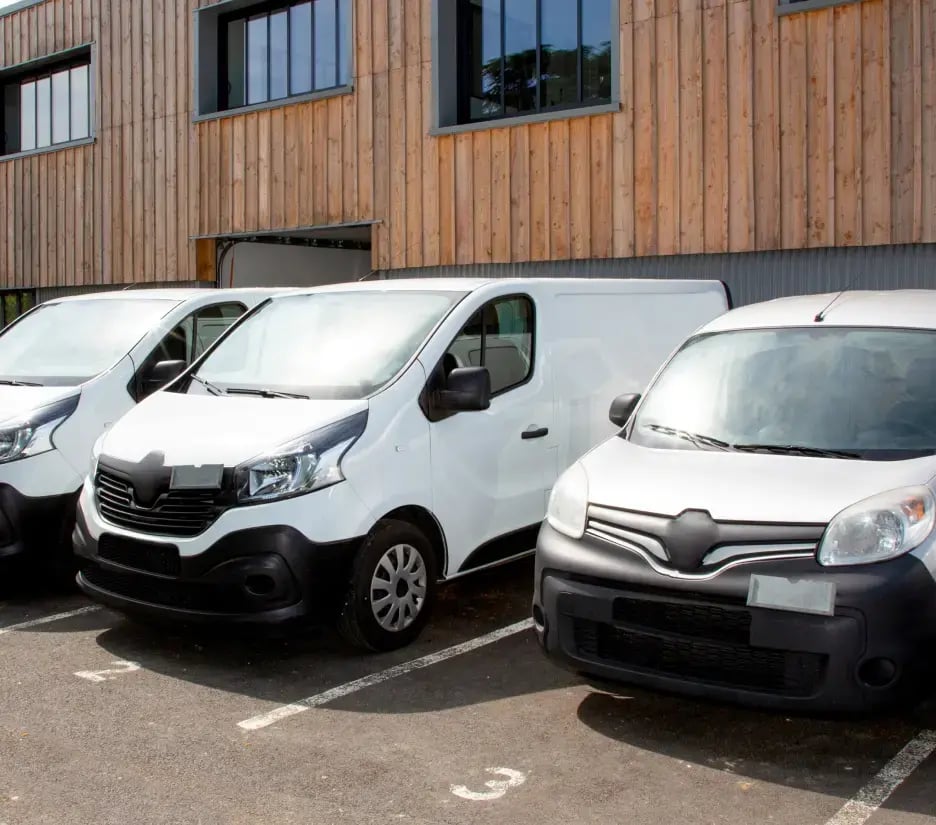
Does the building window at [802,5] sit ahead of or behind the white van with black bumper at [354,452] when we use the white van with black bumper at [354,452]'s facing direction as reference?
behind

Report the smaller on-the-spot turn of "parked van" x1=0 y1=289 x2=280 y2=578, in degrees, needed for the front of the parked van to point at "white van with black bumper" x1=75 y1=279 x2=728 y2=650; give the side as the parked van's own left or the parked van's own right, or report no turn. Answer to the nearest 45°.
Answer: approximately 90° to the parked van's own left

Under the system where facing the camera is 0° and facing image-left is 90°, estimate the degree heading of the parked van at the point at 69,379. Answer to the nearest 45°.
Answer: approximately 45°

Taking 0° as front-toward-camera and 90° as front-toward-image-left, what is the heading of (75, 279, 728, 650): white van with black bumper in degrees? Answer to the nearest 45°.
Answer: approximately 45°

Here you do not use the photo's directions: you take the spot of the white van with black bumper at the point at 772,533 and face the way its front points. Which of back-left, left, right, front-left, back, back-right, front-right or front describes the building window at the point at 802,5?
back-right

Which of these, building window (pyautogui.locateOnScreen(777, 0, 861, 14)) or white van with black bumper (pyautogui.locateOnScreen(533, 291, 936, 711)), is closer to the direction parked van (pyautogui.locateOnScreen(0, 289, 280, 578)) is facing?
the white van with black bumper

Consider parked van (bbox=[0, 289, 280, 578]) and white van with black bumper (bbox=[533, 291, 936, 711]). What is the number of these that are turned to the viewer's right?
0

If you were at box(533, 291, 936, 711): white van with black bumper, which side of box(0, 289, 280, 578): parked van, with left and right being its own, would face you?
left

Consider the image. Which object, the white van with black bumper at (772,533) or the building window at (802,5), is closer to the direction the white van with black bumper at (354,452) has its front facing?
the white van with black bumper

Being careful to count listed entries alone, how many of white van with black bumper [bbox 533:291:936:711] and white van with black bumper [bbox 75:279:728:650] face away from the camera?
0

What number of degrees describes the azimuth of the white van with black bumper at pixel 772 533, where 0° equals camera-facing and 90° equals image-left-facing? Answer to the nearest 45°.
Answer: approximately 45°

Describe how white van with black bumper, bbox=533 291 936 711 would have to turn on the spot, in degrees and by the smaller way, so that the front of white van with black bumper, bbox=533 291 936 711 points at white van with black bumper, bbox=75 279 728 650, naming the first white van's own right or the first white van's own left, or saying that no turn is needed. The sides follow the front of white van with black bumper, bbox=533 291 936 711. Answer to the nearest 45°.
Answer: approximately 90° to the first white van's own right

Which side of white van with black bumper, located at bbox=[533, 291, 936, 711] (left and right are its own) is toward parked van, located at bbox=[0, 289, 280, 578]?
right
